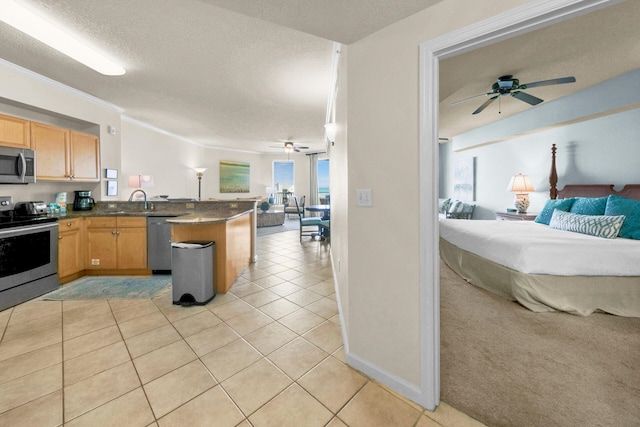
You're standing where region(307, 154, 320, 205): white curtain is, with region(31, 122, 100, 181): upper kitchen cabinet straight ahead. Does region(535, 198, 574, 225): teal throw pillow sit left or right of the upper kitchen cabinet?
left

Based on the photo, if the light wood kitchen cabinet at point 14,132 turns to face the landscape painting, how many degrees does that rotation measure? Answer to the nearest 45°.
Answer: approximately 90° to its left

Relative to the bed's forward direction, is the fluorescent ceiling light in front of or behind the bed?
in front

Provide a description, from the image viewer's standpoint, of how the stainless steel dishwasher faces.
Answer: facing the viewer

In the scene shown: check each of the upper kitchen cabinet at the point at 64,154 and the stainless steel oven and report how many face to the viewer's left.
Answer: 0

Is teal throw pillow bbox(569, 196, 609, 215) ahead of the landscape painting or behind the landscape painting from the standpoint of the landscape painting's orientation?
ahead

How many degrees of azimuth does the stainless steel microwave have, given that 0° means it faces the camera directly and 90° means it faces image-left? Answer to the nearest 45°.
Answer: approximately 315°

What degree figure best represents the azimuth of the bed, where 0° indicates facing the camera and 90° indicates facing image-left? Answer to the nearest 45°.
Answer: approximately 45°

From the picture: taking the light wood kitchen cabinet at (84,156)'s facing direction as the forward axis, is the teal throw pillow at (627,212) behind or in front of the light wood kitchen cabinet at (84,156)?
in front

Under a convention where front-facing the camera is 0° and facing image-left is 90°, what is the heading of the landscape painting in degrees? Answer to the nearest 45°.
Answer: approximately 315°

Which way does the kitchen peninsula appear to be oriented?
toward the camera
